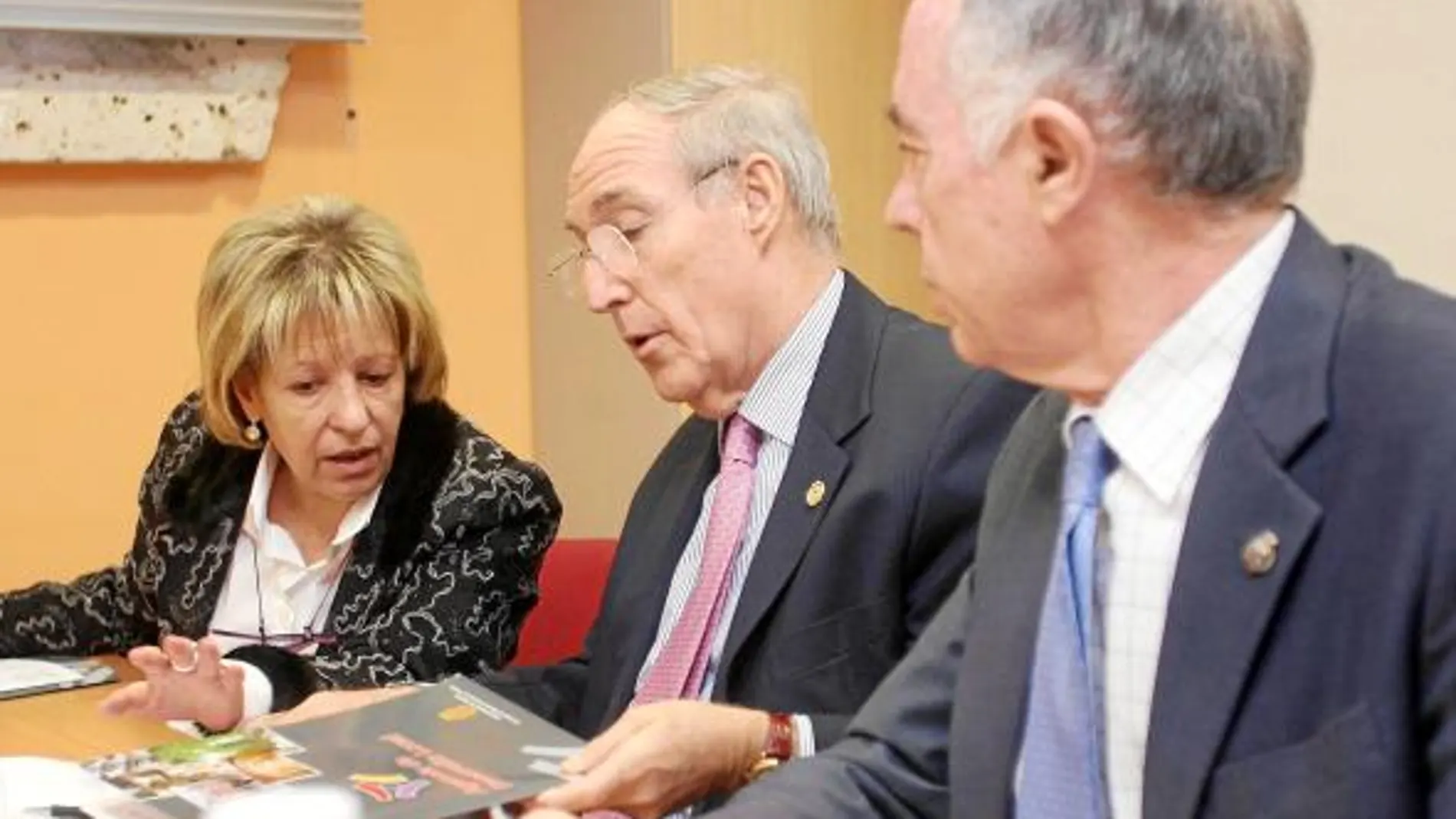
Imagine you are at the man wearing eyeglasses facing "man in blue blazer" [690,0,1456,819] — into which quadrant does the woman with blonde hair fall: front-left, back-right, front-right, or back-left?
back-right

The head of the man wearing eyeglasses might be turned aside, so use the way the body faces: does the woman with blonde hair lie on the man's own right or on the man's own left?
on the man's own right

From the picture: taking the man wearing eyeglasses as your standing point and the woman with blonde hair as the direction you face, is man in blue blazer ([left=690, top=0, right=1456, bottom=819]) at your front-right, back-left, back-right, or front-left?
back-left

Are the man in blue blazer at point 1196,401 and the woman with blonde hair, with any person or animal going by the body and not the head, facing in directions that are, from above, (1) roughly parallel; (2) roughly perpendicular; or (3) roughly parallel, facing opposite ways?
roughly perpendicular

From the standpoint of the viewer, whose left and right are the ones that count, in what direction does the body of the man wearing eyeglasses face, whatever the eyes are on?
facing the viewer and to the left of the viewer

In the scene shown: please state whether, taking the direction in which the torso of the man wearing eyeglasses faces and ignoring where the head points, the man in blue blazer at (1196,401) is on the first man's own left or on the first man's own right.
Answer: on the first man's own left

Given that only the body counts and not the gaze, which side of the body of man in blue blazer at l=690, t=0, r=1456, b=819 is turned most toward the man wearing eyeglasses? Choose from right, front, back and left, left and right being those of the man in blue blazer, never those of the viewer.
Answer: right

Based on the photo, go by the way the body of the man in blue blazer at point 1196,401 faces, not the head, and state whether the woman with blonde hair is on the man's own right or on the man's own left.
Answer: on the man's own right

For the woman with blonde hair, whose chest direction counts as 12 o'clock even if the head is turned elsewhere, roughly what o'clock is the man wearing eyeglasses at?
The man wearing eyeglasses is roughly at 11 o'clock from the woman with blonde hair.

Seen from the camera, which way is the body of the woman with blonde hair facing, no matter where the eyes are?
toward the camera

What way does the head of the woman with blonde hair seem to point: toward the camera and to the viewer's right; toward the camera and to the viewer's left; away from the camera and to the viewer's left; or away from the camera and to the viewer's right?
toward the camera and to the viewer's right

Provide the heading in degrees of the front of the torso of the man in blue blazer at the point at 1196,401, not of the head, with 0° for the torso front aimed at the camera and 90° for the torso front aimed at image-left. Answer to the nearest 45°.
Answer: approximately 45°

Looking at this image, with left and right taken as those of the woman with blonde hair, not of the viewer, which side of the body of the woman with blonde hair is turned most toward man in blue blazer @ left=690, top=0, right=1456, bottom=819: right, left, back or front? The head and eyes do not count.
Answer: front
